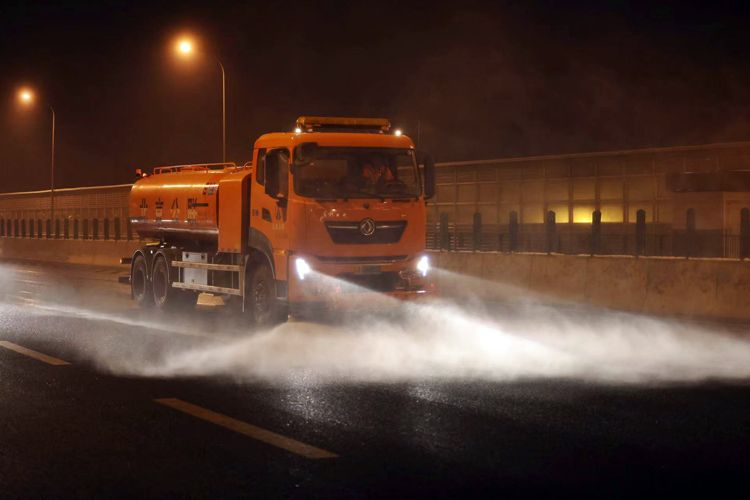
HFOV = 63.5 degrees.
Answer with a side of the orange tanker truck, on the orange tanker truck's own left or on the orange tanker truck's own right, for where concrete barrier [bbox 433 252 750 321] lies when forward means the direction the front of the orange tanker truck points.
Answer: on the orange tanker truck's own left

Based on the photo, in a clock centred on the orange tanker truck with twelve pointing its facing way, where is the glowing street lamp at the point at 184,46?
The glowing street lamp is roughly at 7 o'clock from the orange tanker truck.

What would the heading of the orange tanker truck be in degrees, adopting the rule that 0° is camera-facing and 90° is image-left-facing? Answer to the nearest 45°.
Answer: approximately 315°

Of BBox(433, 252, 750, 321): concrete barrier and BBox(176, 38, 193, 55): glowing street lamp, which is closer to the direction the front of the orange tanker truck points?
the concrete barrier
